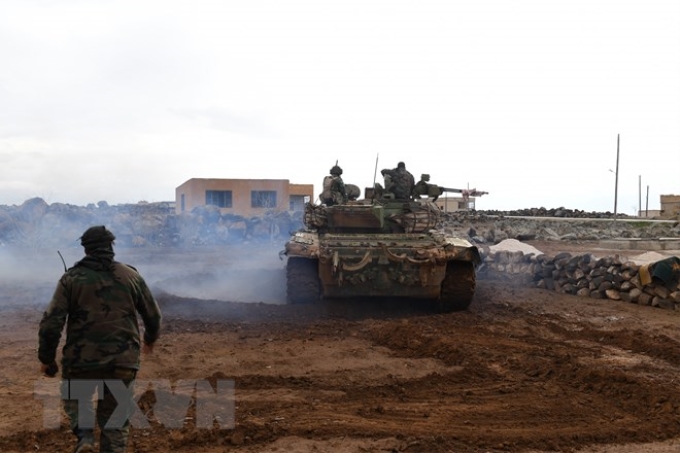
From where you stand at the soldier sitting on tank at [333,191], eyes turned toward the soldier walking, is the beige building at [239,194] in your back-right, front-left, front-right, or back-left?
back-right

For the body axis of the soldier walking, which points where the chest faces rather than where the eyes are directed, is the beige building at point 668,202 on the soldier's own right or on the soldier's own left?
on the soldier's own right

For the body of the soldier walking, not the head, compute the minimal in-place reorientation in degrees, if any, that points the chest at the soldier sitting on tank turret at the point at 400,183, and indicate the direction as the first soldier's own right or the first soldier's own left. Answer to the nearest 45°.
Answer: approximately 45° to the first soldier's own right

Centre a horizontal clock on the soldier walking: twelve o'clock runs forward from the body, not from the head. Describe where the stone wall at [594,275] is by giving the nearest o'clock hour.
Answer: The stone wall is roughly at 2 o'clock from the soldier walking.

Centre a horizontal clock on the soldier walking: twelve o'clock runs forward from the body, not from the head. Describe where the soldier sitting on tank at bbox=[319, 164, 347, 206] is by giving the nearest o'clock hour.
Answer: The soldier sitting on tank is roughly at 1 o'clock from the soldier walking.

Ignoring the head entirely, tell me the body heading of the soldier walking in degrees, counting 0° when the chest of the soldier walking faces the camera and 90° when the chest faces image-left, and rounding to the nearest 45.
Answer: approximately 180°

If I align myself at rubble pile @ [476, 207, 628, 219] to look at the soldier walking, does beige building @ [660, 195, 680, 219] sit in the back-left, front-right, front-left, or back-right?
back-left

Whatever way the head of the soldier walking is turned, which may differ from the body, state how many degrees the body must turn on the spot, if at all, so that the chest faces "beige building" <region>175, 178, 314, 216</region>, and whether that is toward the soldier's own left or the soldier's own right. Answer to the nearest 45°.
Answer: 0° — they already face it
